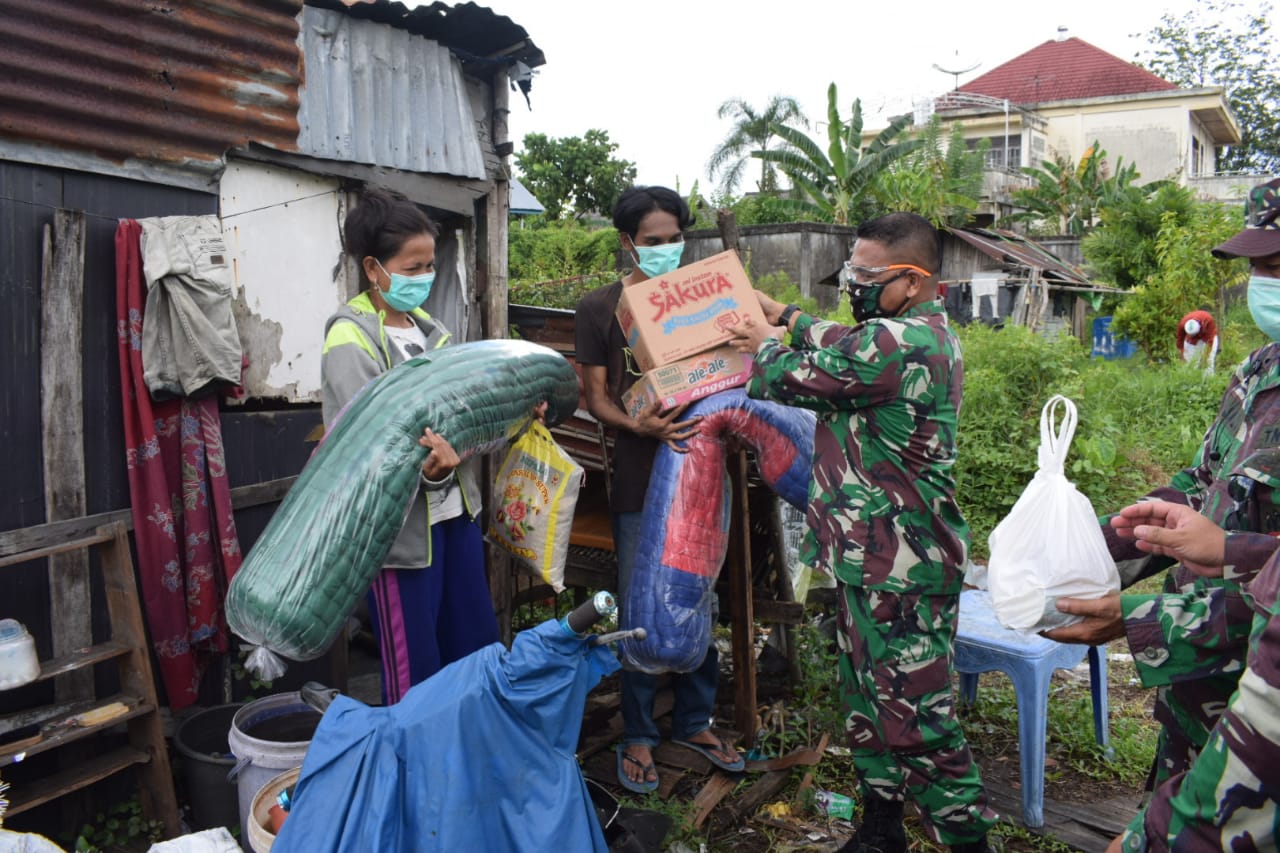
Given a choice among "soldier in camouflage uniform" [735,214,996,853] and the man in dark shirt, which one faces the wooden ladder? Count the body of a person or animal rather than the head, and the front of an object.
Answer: the soldier in camouflage uniform

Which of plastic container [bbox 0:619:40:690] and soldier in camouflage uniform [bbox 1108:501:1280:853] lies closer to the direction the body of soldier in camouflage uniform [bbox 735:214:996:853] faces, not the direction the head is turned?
the plastic container

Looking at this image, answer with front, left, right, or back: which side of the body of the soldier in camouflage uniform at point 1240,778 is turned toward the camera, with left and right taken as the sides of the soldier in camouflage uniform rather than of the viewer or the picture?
left

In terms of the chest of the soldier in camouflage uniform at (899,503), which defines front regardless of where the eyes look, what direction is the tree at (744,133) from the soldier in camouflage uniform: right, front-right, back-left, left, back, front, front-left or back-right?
right

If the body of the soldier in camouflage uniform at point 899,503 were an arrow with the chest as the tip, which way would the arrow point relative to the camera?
to the viewer's left

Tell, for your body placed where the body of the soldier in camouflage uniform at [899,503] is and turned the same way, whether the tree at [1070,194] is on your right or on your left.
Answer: on your right

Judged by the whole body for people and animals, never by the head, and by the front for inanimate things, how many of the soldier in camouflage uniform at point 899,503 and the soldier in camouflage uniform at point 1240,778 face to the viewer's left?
2

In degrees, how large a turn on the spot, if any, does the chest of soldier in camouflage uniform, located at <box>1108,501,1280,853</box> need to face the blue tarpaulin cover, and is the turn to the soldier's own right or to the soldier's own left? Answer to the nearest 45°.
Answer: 0° — they already face it

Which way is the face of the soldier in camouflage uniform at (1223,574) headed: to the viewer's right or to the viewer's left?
to the viewer's left

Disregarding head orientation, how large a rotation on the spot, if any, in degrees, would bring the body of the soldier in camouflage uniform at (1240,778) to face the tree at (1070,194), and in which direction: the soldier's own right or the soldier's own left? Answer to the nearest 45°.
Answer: approximately 90° to the soldier's own right

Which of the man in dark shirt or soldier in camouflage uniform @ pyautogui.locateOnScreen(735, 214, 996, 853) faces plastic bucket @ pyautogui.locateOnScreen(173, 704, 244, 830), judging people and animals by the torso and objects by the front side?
the soldier in camouflage uniform

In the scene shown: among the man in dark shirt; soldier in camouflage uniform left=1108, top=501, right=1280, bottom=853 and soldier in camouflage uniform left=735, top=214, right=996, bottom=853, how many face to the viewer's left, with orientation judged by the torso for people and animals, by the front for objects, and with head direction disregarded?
2

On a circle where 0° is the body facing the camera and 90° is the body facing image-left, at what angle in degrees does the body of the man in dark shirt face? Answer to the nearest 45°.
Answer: approximately 315°

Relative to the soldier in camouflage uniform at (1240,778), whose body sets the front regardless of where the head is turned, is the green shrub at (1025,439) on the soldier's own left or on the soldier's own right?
on the soldier's own right

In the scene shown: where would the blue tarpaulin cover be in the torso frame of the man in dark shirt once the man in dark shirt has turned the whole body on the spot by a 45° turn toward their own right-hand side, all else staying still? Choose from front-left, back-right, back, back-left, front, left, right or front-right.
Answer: front

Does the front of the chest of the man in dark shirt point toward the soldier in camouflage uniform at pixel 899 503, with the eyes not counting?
yes
